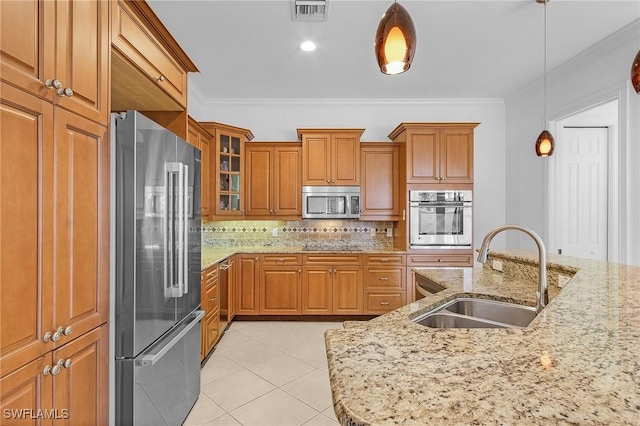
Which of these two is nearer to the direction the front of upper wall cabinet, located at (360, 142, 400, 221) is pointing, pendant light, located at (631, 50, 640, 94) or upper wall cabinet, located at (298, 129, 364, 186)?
the pendant light

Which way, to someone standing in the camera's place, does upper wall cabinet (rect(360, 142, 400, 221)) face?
facing the viewer

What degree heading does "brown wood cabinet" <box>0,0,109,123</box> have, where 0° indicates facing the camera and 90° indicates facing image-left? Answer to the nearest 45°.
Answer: approximately 315°

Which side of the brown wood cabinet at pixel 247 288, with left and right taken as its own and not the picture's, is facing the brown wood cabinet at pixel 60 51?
front

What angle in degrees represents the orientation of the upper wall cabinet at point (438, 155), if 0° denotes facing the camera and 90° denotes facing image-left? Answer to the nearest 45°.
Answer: approximately 0°

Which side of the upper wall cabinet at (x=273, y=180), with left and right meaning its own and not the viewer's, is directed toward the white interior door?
left

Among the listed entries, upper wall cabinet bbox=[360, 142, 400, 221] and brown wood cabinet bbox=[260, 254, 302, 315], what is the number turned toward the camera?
2

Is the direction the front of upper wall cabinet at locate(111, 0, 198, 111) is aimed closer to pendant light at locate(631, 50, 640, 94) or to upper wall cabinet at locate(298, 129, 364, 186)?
the pendant light

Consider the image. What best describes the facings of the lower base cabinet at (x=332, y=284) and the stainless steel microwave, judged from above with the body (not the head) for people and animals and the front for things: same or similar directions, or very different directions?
same or similar directions

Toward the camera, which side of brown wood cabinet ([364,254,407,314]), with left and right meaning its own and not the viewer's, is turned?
front

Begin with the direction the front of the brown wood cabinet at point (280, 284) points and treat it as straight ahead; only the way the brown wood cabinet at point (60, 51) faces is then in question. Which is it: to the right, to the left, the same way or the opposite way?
to the left

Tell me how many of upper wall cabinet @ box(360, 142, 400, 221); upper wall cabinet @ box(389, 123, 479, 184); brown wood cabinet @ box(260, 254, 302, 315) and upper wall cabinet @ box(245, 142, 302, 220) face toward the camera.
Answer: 4
